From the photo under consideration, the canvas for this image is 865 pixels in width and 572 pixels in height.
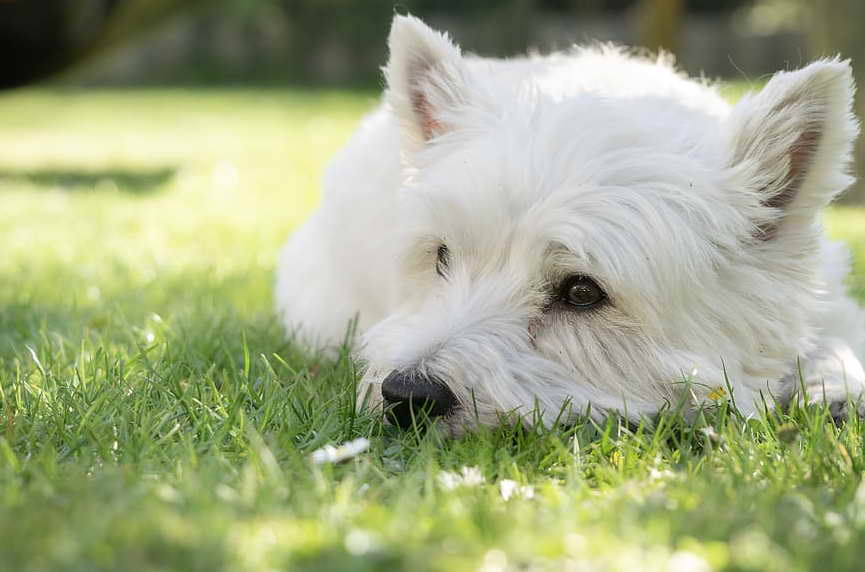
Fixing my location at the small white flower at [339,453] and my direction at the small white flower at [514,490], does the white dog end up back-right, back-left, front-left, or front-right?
front-left

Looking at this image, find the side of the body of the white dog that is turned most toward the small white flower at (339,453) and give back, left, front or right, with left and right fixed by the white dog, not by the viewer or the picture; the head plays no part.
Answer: front

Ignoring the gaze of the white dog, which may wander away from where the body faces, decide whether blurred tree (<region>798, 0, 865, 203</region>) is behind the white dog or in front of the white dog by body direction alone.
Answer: behind

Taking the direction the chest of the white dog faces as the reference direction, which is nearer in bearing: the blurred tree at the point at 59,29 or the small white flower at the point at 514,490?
the small white flower

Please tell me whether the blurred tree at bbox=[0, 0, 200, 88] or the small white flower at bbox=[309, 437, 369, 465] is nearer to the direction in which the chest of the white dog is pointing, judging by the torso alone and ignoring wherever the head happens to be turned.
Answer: the small white flower

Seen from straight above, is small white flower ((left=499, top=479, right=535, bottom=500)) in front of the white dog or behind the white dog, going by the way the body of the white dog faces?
in front

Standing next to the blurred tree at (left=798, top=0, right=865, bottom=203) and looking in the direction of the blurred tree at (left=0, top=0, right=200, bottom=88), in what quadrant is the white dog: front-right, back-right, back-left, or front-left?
front-left

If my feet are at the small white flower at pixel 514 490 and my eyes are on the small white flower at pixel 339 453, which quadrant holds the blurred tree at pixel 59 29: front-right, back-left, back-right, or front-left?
front-right

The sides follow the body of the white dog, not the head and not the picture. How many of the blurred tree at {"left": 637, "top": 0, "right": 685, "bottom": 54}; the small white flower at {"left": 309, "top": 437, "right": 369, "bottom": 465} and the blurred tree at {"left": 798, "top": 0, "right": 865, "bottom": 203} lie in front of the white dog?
1

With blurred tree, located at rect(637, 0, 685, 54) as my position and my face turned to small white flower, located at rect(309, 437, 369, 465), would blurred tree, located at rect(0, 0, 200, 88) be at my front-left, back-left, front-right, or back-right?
front-right

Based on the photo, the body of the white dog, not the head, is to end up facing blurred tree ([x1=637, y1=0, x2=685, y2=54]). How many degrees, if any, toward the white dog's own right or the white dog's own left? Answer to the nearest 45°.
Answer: approximately 135° to the white dog's own right

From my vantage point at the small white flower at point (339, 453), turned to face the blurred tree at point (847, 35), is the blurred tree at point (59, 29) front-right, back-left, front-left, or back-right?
front-left
